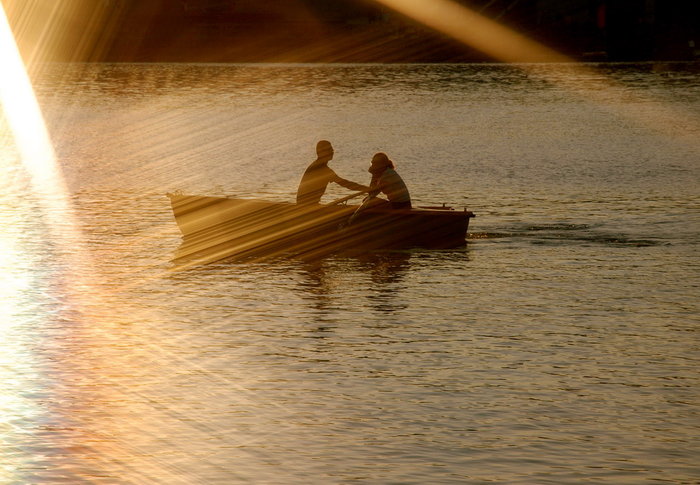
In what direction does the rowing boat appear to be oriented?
to the viewer's left

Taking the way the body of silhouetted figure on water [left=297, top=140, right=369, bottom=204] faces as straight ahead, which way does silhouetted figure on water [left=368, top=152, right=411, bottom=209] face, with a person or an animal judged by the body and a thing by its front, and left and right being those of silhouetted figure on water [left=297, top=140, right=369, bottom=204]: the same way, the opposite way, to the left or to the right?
the opposite way

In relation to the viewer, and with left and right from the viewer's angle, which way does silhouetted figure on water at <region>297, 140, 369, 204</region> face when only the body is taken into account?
facing to the right of the viewer

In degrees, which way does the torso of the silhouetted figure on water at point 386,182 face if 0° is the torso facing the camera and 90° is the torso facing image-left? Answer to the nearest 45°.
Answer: approximately 90°
